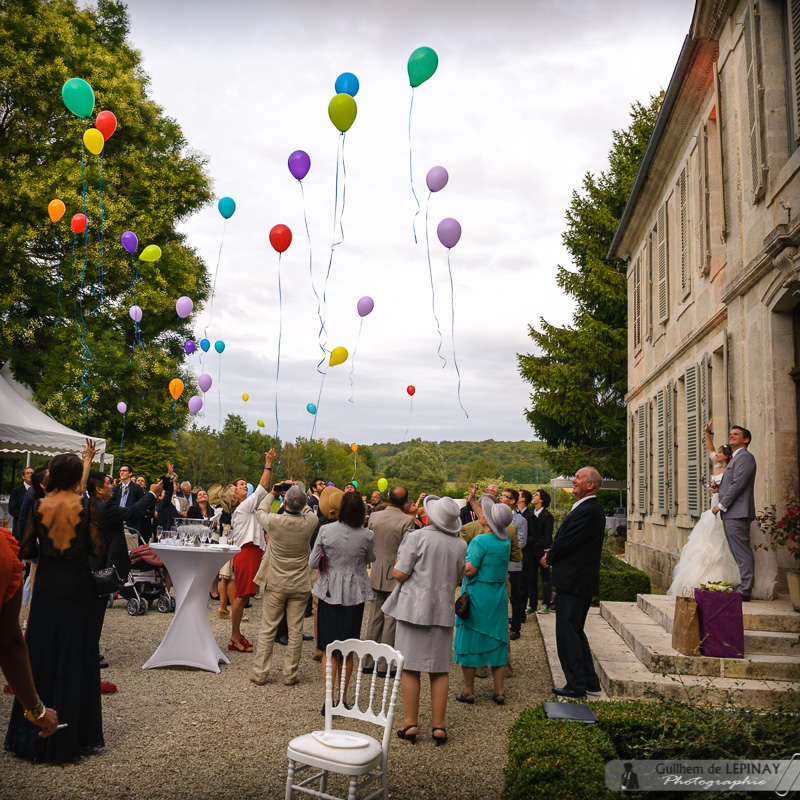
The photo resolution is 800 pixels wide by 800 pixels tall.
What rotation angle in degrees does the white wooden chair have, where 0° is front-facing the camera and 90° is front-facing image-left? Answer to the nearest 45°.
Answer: approximately 45°

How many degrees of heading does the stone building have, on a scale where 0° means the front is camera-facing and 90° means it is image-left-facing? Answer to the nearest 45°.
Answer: approximately 90°

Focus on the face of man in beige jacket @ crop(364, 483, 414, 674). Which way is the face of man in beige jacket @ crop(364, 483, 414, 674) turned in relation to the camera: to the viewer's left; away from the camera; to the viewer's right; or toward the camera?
away from the camera

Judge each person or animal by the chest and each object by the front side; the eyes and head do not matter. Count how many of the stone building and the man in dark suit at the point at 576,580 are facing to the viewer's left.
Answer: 2

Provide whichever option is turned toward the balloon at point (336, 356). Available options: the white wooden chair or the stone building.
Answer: the stone building

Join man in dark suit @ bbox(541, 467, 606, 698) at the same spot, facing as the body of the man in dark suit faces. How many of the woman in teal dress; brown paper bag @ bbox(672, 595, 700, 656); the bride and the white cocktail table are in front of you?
2

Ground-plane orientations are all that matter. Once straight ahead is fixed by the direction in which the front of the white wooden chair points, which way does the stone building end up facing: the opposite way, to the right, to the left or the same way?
to the right

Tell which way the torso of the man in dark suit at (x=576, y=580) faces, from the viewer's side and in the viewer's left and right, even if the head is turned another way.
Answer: facing to the left of the viewer
